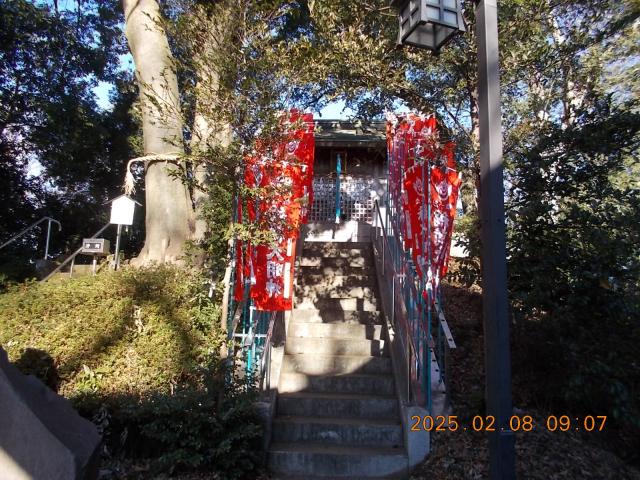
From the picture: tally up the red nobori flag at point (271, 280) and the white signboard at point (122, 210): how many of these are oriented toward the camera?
2

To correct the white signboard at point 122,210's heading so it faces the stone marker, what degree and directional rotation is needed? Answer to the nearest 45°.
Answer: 0° — it already faces it

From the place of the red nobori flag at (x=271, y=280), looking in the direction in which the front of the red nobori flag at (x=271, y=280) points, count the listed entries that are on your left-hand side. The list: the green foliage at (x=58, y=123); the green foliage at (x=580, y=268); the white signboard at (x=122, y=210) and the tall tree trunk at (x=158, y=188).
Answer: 1

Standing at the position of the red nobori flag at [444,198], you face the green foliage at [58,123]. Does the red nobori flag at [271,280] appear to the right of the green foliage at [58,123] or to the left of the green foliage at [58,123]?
left

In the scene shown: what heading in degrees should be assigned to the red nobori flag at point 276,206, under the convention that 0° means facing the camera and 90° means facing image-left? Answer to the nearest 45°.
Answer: approximately 0°

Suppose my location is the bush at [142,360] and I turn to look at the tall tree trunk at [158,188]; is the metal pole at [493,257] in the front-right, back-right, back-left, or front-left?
back-right

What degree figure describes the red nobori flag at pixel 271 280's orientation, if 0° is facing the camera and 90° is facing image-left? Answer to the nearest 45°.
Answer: approximately 0°

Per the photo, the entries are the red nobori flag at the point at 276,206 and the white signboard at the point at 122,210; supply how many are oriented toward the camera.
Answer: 2

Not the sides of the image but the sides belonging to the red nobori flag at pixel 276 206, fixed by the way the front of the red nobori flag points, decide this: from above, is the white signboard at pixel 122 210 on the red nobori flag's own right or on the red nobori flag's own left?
on the red nobori flag's own right

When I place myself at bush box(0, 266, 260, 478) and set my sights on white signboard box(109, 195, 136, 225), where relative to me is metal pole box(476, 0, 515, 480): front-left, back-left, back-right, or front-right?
back-right
